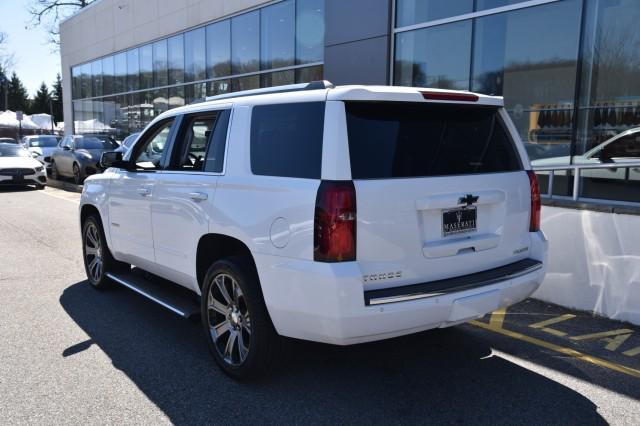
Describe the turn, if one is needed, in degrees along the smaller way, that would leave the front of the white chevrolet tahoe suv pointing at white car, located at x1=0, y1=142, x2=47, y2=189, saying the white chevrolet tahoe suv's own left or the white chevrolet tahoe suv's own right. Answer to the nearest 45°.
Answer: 0° — it already faces it

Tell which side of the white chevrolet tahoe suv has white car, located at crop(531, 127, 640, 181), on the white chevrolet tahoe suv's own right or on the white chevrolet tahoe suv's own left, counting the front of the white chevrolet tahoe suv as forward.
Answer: on the white chevrolet tahoe suv's own right

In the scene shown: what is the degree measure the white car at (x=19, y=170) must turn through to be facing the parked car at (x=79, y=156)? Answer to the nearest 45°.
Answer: approximately 45° to its left

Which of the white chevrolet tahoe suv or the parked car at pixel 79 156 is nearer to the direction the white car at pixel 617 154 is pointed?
the parked car

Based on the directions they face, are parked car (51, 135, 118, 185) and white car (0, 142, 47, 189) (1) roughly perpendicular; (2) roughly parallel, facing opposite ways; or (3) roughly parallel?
roughly parallel

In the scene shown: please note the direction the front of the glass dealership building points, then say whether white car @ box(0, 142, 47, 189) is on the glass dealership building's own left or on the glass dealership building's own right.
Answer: on the glass dealership building's own right

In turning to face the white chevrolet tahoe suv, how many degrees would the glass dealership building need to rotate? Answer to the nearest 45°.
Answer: approximately 45° to its left

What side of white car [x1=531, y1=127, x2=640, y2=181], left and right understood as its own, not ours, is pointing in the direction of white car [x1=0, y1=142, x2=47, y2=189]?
front

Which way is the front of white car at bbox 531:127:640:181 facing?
to the viewer's left

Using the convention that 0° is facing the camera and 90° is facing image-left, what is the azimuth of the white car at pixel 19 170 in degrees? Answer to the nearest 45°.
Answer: approximately 315°

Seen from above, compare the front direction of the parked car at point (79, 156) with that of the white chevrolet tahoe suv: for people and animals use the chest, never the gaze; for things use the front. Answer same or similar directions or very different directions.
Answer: very different directions

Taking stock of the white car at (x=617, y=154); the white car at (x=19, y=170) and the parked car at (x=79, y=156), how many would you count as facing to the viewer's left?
1

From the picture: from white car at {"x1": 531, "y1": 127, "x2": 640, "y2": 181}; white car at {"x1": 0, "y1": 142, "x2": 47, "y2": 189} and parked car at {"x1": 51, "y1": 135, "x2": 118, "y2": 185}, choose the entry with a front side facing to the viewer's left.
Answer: white car at {"x1": 531, "y1": 127, "x2": 640, "y2": 181}

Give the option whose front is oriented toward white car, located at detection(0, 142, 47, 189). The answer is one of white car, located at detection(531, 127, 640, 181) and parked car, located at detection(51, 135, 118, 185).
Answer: white car, located at detection(531, 127, 640, 181)

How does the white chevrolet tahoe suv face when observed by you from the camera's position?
facing away from the viewer and to the left of the viewer

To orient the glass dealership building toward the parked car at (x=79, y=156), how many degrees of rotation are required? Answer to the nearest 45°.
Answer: approximately 90° to its right
